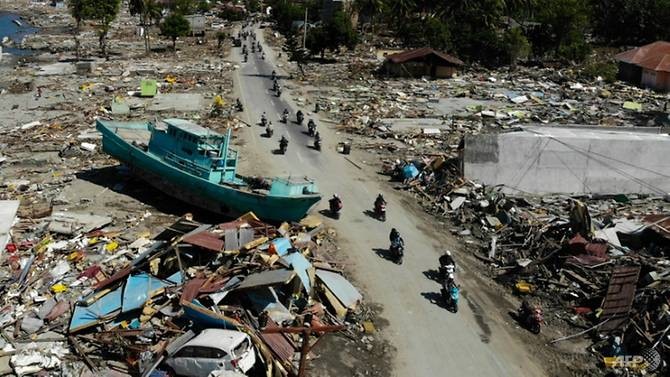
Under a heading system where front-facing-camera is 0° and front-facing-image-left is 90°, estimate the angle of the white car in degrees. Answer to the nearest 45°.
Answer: approximately 135°

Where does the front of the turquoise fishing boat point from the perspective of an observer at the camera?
facing away from the viewer and to the left of the viewer

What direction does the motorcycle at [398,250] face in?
toward the camera

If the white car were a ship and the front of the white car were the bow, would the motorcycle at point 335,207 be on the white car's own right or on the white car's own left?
on the white car's own right

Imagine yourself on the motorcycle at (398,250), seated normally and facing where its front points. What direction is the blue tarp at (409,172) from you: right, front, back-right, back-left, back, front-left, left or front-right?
back

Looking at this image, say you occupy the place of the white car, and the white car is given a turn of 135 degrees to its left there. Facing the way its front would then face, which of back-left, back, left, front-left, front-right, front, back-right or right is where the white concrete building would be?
back-left

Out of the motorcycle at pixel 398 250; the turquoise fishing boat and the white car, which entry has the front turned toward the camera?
the motorcycle

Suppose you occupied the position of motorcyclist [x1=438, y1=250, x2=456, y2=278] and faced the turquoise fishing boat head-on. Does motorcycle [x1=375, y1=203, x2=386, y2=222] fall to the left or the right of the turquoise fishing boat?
right

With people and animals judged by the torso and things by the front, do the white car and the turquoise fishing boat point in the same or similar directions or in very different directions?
same or similar directions

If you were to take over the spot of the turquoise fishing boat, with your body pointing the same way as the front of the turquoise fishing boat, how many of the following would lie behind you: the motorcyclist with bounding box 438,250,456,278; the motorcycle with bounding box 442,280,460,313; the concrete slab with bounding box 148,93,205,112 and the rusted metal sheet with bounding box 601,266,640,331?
3
